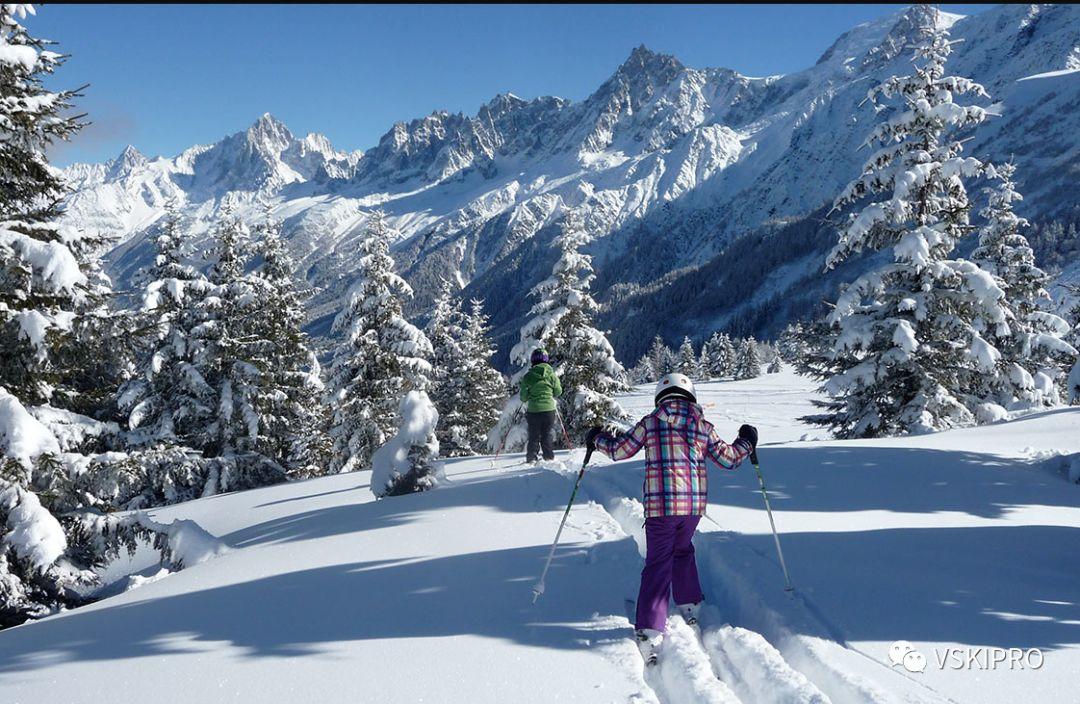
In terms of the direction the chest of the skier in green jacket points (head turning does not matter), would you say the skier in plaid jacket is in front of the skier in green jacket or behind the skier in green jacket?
behind

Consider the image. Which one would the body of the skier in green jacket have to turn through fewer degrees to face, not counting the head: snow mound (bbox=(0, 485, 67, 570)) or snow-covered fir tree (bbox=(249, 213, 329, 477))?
the snow-covered fir tree

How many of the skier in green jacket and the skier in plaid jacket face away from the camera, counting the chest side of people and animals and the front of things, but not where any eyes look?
2

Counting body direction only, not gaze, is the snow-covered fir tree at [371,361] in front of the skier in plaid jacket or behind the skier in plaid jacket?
in front

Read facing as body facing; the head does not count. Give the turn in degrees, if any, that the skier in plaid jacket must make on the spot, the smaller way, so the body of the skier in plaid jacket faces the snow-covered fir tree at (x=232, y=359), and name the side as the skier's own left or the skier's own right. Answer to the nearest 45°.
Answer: approximately 45° to the skier's own left

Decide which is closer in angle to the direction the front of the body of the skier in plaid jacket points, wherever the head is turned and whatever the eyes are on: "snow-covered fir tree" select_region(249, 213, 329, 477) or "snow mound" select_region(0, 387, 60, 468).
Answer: the snow-covered fir tree

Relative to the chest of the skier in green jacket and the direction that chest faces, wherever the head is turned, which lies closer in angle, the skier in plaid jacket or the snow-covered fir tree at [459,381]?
the snow-covered fir tree

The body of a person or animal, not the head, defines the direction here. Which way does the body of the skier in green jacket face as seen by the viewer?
away from the camera

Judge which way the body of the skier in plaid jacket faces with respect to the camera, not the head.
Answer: away from the camera

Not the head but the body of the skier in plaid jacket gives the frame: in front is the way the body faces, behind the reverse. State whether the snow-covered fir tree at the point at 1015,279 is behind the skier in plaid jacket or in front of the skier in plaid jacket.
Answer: in front

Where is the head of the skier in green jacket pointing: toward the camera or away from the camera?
away from the camera

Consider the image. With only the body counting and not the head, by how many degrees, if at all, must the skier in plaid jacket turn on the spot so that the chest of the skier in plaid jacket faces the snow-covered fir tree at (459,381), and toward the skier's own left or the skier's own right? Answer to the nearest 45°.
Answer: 0° — they already face it
